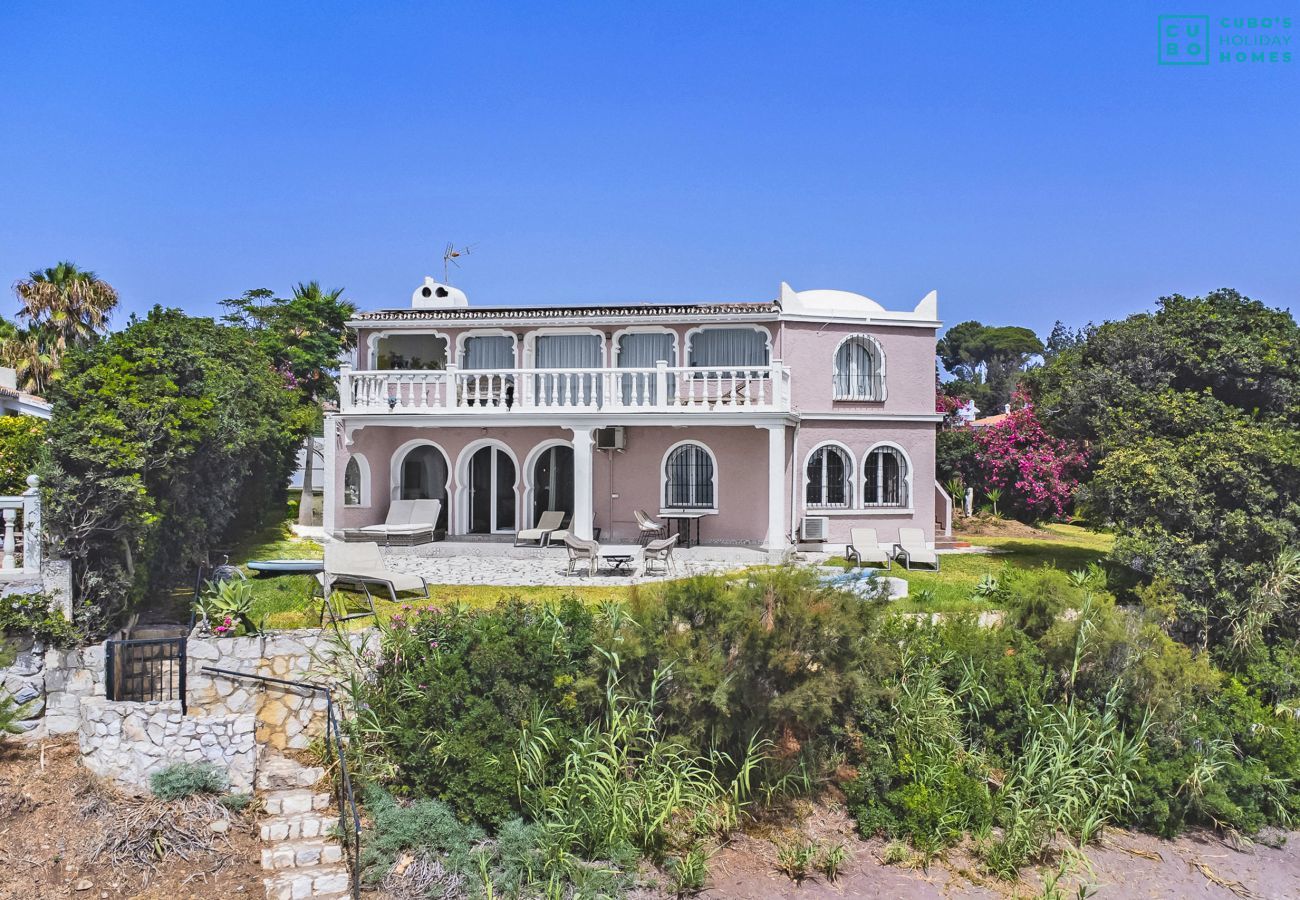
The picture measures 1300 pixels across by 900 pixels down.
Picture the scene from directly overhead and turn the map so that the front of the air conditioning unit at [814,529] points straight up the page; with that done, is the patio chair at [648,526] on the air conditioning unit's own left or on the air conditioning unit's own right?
on the air conditioning unit's own right

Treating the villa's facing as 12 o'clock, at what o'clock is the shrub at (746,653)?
The shrub is roughly at 12 o'clock from the villa.

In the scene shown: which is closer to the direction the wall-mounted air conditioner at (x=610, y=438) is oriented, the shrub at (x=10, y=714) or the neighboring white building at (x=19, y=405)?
the shrub

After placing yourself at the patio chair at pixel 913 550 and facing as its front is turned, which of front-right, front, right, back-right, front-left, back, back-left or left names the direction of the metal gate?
right

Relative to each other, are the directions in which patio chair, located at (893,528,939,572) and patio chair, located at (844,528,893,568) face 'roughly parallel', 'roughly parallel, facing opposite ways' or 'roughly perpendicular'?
roughly parallel

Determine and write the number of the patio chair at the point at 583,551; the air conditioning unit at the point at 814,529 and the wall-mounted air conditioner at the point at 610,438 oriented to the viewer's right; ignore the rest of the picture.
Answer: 1

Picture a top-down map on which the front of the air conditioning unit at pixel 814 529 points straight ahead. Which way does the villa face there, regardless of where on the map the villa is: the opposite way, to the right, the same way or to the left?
the same way

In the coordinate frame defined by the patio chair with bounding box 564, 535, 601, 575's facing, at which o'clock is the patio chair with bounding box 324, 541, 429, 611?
the patio chair with bounding box 324, 541, 429, 611 is roughly at 5 o'clock from the patio chair with bounding box 564, 535, 601, 575.

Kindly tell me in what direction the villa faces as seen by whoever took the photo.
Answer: facing the viewer

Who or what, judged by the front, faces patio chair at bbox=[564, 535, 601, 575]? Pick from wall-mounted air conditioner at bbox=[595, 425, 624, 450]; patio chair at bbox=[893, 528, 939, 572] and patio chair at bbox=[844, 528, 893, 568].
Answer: the wall-mounted air conditioner

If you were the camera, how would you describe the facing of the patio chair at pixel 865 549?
facing the viewer and to the right of the viewer

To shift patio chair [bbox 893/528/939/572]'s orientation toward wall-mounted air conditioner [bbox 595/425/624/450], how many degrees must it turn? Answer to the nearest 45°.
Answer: approximately 135° to its right

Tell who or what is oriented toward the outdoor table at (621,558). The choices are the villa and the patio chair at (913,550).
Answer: the villa

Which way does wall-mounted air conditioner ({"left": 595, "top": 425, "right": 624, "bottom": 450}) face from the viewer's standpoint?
toward the camera

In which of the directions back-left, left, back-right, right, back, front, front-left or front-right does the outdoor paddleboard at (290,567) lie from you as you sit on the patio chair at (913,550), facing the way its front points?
right

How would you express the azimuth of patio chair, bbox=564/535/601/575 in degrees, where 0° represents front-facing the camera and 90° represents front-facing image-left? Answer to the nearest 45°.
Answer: approximately 270°

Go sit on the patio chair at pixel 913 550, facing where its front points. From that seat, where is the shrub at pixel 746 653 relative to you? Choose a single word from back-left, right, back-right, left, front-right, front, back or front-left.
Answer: front-right
